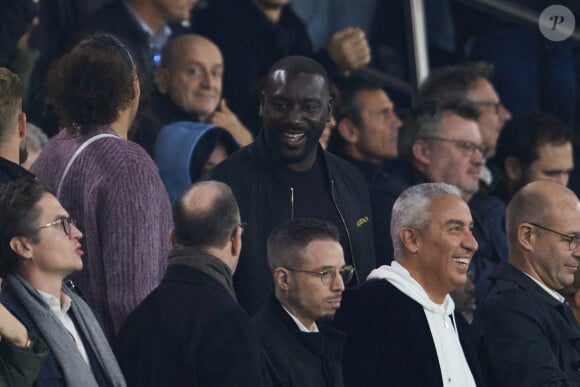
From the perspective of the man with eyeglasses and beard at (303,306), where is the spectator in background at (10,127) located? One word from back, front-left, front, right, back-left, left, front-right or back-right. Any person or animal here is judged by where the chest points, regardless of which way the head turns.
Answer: back-right

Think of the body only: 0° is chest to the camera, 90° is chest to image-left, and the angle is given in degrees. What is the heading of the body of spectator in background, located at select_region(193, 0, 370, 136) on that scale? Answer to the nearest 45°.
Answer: approximately 315°

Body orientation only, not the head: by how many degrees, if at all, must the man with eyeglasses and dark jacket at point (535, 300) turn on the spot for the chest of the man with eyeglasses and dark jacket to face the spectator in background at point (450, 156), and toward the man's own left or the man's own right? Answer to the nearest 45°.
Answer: approximately 180°

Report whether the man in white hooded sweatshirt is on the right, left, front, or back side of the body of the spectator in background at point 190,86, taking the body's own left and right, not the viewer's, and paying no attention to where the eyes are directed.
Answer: front

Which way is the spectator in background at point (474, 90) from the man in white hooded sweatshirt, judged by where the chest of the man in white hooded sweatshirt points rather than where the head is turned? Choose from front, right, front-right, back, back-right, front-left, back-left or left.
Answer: back-left

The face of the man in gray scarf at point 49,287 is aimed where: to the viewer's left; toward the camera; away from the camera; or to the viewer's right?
to the viewer's right
